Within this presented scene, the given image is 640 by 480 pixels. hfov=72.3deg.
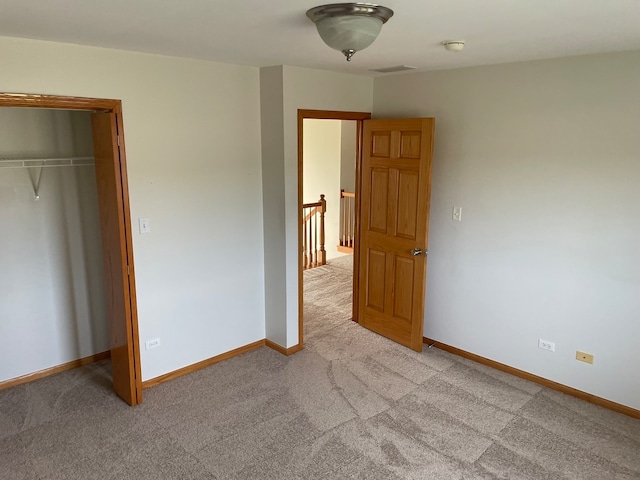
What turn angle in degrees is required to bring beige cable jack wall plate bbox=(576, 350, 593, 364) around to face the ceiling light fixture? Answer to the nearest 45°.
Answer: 0° — it already faces it

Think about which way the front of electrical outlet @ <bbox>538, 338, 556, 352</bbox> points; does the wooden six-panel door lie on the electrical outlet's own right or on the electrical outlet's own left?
on the electrical outlet's own right

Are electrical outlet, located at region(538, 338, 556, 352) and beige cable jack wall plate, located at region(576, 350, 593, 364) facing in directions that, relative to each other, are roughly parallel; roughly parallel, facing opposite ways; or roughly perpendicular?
roughly parallel

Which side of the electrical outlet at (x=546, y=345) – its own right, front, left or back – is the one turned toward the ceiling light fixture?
front

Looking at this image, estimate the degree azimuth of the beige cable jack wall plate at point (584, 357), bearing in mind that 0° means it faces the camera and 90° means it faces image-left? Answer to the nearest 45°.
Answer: approximately 45°

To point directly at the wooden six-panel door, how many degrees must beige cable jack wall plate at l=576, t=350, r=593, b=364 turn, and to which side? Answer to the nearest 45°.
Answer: approximately 45° to its right

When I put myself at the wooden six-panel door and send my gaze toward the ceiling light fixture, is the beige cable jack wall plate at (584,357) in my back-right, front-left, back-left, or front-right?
front-left

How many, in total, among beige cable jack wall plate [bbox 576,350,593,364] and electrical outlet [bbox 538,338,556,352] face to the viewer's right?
0

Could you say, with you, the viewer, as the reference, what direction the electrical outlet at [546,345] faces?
facing the viewer and to the left of the viewer
